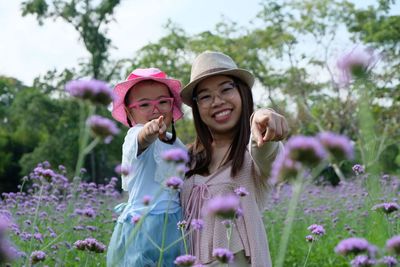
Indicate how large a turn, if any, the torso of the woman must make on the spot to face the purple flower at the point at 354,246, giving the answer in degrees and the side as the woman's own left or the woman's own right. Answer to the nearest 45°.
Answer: approximately 45° to the woman's own left

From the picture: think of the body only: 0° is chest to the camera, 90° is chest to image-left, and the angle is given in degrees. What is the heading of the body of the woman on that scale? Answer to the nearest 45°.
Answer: approximately 45°

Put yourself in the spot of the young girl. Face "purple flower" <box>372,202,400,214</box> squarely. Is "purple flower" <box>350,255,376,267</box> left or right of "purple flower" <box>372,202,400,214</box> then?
right

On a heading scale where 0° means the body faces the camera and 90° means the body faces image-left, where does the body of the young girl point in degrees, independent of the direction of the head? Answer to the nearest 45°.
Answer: approximately 315°
